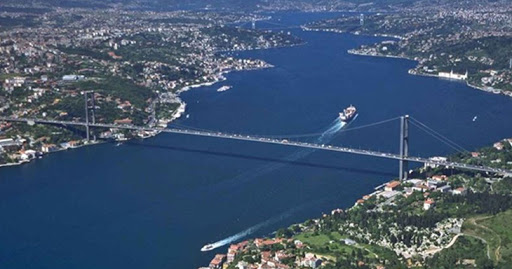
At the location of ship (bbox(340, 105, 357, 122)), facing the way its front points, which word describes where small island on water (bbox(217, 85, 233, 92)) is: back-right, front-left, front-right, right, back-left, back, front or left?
left

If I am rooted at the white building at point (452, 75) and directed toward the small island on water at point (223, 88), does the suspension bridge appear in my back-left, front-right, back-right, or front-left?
front-left

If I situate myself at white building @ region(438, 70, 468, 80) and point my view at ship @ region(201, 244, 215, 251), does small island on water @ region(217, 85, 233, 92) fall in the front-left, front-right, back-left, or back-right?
front-right

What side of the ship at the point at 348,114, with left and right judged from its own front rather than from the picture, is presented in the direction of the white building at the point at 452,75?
front

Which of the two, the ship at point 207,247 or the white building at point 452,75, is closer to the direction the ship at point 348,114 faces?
the white building

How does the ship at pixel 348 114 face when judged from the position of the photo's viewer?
facing away from the viewer and to the right of the viewer

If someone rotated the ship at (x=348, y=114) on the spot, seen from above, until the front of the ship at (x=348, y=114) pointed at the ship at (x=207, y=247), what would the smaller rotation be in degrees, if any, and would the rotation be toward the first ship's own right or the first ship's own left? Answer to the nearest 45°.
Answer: approximately 135° to the first ship's own right
